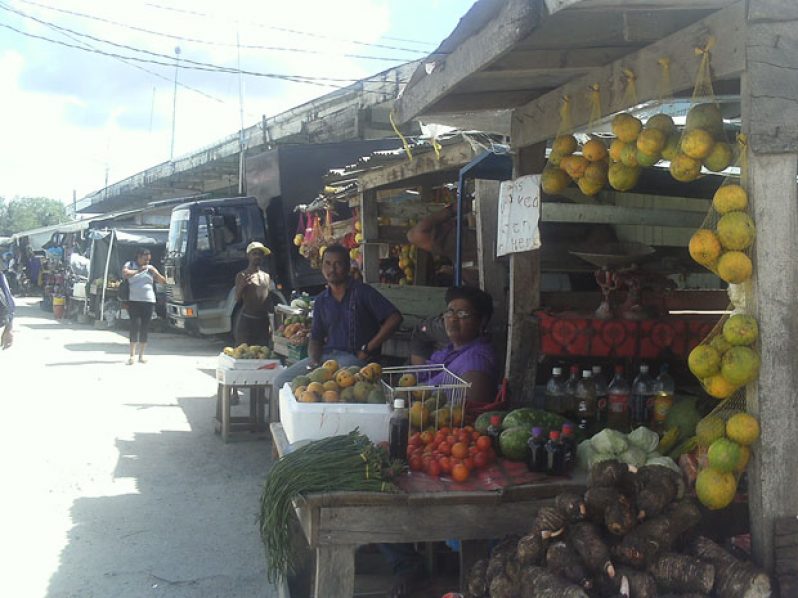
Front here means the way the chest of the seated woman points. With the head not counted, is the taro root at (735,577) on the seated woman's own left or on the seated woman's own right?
on the seated woman's own left

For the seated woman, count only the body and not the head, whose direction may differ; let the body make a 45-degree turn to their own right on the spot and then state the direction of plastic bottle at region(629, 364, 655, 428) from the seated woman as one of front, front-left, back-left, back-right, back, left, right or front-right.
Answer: back-left

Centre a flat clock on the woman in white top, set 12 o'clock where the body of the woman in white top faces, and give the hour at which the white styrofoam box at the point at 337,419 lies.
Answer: The white styrofoam box is roughly at 12 o'clock from the woman in white top.

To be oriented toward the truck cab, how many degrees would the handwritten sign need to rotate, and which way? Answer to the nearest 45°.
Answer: approximately 135° to its right

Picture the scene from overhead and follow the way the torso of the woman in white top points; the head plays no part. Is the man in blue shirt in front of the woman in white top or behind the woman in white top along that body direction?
in front

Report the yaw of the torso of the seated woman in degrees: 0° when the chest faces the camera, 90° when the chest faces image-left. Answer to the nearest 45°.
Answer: approximately 45°

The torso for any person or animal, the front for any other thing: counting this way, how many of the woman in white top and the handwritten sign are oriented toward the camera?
2

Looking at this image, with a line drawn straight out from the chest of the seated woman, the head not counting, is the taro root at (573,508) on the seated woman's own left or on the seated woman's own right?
on the seated woman's own left

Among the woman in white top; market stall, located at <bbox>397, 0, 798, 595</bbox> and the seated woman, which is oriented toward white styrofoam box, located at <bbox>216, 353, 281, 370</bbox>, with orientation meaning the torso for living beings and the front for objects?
the woman in white top

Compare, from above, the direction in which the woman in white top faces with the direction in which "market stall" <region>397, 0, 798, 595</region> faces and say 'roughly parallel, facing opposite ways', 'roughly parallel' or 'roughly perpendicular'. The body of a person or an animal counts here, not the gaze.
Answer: roughly perpendicular

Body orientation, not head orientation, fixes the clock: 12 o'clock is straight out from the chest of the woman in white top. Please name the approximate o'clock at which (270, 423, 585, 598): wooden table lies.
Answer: The wooden table is roughly at 12 o'clock from the woman in white top.
